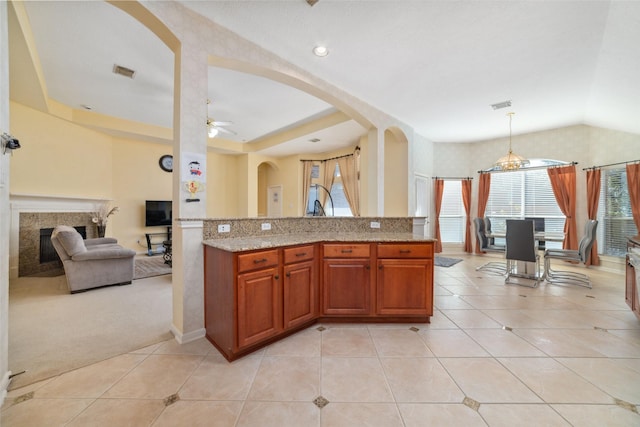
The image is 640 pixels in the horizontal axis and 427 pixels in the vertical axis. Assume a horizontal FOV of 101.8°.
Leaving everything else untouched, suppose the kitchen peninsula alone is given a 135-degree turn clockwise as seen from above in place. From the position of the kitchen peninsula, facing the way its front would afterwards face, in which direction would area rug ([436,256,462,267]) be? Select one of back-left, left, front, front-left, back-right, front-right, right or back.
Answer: right

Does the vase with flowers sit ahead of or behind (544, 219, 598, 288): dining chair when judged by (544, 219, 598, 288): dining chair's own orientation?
ahead

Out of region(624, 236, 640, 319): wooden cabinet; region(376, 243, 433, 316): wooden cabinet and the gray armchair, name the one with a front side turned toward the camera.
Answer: region(376, 243, 433, 316): wooden cabinet

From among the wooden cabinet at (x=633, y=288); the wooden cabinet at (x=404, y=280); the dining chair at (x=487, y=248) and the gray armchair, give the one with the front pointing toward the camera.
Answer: the wooden cabinet at (x=404, y=280)

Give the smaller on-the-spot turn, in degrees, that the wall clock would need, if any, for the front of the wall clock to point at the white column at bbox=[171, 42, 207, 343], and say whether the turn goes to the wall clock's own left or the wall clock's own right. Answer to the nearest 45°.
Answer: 0° — it already faces it

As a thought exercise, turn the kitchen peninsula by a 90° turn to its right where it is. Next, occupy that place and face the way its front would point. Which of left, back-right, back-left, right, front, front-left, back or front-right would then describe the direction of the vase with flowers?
front-right

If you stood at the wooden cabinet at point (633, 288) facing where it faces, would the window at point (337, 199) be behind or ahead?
ahead

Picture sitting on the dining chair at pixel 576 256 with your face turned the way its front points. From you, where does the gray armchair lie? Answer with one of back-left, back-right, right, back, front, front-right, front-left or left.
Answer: front-left

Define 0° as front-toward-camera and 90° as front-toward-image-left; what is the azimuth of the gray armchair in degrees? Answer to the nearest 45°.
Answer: approximately 270°

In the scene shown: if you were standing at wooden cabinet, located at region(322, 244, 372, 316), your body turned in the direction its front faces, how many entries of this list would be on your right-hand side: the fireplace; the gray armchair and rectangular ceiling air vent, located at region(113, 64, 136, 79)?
3

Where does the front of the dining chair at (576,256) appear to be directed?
to the viewer's left

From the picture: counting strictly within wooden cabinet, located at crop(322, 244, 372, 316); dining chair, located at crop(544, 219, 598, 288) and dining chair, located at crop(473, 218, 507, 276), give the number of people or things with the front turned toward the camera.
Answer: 1

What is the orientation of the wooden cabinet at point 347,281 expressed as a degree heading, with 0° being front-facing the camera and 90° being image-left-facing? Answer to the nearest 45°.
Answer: approximately 0°

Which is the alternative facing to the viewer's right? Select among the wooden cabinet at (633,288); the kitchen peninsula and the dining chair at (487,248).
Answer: the dining chair

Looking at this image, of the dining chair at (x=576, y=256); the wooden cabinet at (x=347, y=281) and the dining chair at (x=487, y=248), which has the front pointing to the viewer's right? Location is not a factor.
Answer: the dining chair at (x=487, y=248)

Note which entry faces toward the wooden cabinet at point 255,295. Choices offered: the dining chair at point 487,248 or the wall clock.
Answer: the wall clock

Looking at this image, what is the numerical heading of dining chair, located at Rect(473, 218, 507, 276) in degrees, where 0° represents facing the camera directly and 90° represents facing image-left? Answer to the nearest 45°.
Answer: approximately 270°
